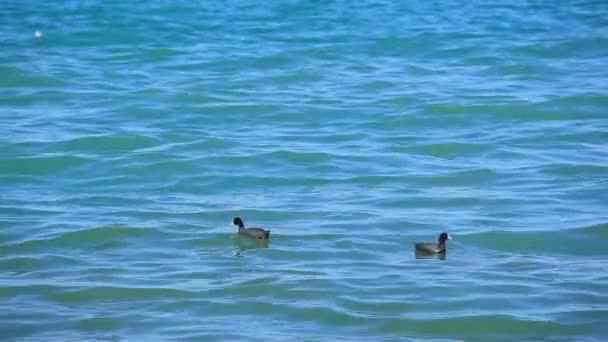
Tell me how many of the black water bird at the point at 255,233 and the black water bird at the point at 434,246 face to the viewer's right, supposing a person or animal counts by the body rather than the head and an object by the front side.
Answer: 1

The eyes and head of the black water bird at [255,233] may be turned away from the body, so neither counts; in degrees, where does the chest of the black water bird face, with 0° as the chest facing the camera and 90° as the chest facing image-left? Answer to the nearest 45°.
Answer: approximately 90°

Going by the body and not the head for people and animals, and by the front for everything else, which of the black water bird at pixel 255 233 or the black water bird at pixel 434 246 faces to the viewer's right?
the black water bird at pixel 434 246

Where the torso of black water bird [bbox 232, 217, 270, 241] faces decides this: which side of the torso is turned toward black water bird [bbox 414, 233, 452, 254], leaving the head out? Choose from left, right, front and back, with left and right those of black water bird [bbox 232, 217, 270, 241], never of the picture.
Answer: back

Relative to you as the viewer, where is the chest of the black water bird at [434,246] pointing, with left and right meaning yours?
facing to the right of the viewer

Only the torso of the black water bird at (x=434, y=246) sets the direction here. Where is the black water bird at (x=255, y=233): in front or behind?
behind

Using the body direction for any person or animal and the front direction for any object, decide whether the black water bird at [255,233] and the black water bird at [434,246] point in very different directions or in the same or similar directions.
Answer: very different directions
